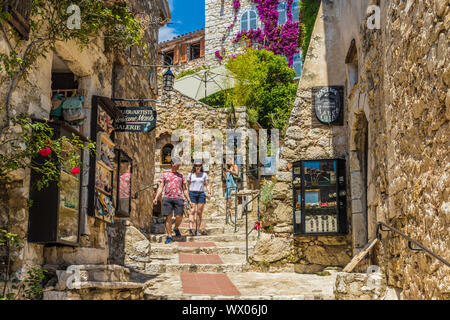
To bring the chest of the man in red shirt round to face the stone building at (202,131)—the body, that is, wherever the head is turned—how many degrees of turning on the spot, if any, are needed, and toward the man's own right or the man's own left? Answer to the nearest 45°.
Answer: approximately 180°

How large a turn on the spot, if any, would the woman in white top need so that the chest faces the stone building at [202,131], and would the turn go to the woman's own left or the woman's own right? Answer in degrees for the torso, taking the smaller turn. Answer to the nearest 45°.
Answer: approximately 180°

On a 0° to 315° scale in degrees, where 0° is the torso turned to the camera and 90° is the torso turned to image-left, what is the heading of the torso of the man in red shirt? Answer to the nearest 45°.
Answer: approximately 0°

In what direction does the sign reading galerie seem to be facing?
toward the camera

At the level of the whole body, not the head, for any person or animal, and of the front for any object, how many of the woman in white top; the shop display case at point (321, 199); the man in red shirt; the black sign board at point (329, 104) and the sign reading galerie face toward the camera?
5

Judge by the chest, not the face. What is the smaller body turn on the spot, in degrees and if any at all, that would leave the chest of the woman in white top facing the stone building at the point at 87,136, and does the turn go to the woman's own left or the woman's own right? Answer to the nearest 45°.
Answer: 0° — they already face it

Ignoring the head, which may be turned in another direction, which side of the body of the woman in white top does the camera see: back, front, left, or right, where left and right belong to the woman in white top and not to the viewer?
front

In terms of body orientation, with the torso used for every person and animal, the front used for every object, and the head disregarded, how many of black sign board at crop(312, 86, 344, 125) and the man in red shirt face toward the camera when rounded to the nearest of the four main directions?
2

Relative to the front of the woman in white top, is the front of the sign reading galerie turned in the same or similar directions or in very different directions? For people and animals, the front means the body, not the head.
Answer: same or similar directions

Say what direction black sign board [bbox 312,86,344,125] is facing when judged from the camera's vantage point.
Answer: facing the viewer

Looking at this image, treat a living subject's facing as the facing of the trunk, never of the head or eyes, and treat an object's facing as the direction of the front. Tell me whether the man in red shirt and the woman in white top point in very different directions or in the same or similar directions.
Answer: same or similar directions

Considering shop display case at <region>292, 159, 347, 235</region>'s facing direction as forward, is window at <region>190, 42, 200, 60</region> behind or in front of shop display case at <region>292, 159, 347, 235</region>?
behind

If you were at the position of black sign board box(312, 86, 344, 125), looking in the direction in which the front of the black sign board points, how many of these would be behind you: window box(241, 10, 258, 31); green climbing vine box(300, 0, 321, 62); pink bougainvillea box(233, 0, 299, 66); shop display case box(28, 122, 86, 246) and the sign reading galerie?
3

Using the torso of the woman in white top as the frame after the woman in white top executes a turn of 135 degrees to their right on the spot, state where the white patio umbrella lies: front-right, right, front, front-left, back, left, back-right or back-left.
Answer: front-right

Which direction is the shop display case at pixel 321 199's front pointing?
toward the camera

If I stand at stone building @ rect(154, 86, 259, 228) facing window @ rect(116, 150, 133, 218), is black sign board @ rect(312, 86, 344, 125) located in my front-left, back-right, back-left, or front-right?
front-left

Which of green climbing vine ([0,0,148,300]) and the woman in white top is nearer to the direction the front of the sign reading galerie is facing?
the green climbing vine

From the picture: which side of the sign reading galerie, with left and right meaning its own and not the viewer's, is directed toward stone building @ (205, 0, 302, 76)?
back
